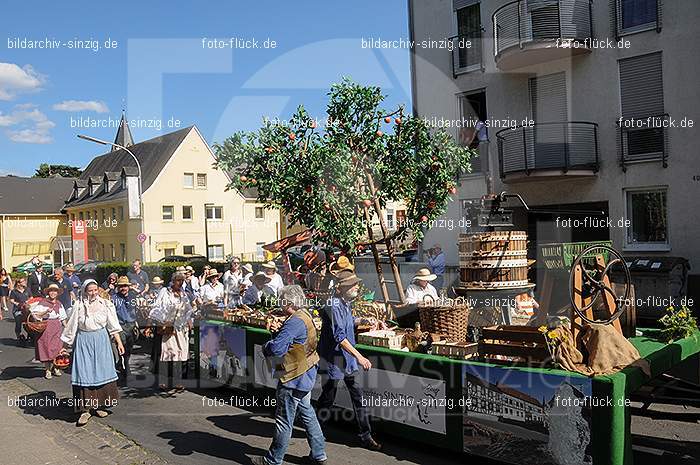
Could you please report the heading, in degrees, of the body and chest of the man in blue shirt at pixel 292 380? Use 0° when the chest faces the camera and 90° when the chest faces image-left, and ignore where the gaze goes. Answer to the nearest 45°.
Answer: approximately 90°

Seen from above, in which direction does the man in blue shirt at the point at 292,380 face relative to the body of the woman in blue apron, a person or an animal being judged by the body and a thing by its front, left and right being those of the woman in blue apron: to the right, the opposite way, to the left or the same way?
to the right

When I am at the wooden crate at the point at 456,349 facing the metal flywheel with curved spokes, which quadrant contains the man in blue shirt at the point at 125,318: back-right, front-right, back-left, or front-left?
back-left

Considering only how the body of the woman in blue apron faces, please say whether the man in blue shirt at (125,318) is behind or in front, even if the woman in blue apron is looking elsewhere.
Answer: behind

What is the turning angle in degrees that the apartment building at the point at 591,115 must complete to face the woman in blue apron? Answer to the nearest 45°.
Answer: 0° — it already faces them

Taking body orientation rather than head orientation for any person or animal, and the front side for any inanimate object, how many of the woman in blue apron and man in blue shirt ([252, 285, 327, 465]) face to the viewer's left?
1

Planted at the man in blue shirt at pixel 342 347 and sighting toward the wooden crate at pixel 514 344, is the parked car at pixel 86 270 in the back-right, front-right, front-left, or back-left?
back-left

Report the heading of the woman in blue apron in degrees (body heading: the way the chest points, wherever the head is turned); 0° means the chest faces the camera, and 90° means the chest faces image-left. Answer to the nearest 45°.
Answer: approximately 0°

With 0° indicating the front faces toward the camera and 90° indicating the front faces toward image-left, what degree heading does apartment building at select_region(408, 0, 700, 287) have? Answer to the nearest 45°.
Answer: approximately 45°

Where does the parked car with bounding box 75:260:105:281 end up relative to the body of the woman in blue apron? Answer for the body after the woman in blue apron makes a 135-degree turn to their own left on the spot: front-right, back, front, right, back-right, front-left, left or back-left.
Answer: front-left
